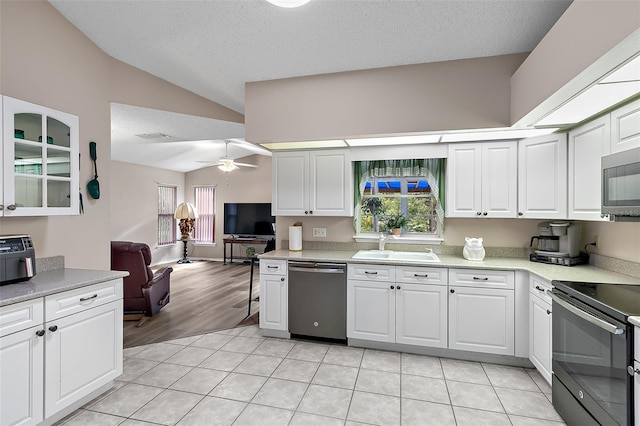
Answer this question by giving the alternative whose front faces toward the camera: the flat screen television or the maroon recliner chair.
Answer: the flat screen television

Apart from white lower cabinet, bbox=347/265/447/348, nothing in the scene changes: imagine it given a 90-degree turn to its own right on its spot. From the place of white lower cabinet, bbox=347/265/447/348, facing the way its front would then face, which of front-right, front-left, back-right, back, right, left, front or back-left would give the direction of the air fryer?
front-left

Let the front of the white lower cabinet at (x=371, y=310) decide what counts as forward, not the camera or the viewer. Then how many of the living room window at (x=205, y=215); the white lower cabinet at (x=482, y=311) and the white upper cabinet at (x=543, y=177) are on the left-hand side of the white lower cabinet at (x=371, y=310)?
2

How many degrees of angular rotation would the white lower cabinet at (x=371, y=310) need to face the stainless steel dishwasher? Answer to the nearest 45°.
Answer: approximately 90° to its right

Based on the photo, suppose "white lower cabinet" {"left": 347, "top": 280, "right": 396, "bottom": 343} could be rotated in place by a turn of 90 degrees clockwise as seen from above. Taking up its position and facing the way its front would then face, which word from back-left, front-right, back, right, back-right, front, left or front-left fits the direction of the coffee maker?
back

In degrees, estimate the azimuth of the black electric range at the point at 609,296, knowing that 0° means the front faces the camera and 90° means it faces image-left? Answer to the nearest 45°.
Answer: approximately 45°

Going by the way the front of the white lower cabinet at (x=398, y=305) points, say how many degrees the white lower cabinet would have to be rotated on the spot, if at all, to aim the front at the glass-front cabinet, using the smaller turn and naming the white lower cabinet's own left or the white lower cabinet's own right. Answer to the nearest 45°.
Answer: approximately 45° to the white lower cabinet's own right

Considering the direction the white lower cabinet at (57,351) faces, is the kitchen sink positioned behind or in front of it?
in front

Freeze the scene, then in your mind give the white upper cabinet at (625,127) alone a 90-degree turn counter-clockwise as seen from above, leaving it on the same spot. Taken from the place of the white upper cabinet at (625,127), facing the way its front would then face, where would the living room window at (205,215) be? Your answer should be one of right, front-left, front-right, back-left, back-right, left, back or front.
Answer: back-right

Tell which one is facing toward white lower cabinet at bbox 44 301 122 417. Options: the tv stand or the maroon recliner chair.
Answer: the tv stand

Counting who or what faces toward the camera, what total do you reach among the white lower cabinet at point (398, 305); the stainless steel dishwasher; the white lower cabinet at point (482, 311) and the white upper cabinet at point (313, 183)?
4

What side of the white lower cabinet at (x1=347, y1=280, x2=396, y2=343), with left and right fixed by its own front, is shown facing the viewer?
front

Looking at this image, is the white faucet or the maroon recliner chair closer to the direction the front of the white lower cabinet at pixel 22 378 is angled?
the white faucet

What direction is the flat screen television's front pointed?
toward the camera

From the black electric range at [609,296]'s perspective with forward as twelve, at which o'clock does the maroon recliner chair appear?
The maroon recliner chair is roughly at 1 o'clock from the black electric range.

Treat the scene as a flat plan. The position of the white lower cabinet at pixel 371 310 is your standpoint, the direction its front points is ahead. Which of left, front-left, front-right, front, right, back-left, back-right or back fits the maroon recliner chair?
right

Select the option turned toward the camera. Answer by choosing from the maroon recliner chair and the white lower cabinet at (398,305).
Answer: the white lower cabinet

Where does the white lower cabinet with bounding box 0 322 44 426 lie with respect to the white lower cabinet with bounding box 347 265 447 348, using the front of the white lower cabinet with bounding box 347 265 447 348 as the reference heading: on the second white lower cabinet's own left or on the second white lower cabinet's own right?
on the second white lower cabinet's own right

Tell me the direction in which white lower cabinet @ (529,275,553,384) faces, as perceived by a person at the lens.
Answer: facing the viewer and to the left of the viewer
